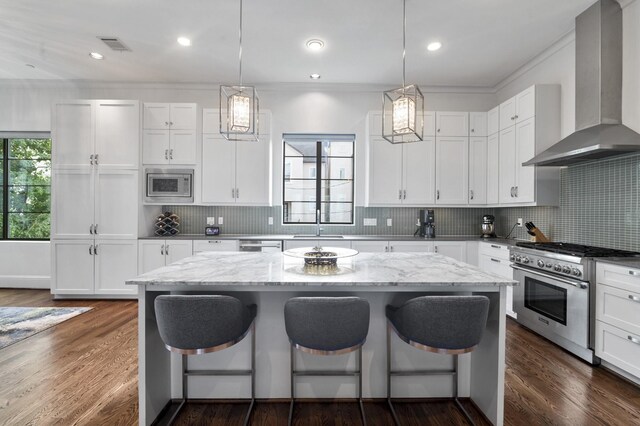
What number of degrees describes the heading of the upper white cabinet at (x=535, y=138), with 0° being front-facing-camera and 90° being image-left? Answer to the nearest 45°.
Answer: approximately 45°

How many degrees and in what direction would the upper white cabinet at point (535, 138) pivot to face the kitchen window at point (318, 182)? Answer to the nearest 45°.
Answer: approximately 45° to its right

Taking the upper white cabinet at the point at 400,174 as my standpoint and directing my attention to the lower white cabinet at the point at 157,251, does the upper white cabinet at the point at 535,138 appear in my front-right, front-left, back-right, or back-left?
back-left

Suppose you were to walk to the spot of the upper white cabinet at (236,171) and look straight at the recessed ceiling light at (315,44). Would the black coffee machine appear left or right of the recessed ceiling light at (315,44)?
left

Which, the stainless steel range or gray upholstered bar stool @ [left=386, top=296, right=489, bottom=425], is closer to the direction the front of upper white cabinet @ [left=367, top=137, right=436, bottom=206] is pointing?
the gray upholstered bar stool

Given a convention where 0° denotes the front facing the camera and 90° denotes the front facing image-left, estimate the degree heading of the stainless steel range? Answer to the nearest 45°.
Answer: approximately 45°

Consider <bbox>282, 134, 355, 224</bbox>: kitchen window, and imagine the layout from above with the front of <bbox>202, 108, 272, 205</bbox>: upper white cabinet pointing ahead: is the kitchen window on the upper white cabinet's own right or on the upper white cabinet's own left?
on the upper white cabinet's own left

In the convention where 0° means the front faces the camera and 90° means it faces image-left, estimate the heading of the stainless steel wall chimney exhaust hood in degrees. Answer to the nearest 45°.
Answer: approximately 45°

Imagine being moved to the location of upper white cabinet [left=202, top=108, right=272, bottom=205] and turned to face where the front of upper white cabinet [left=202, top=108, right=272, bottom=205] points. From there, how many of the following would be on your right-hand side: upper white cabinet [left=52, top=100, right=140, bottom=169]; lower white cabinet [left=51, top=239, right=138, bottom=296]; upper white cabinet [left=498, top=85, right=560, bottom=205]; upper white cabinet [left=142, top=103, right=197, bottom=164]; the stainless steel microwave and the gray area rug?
5

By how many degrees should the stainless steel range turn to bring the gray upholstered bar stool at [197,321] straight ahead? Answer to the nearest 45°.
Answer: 0° — it already faces it

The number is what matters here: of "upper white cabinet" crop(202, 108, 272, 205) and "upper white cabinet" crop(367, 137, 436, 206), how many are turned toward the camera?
2

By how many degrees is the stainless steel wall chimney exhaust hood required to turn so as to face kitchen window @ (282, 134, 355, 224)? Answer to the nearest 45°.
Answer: approximately 45° to its right

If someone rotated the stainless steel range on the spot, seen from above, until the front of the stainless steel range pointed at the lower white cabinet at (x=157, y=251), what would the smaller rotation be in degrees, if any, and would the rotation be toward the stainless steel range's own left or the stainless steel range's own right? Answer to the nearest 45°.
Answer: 0° — it already faces it
